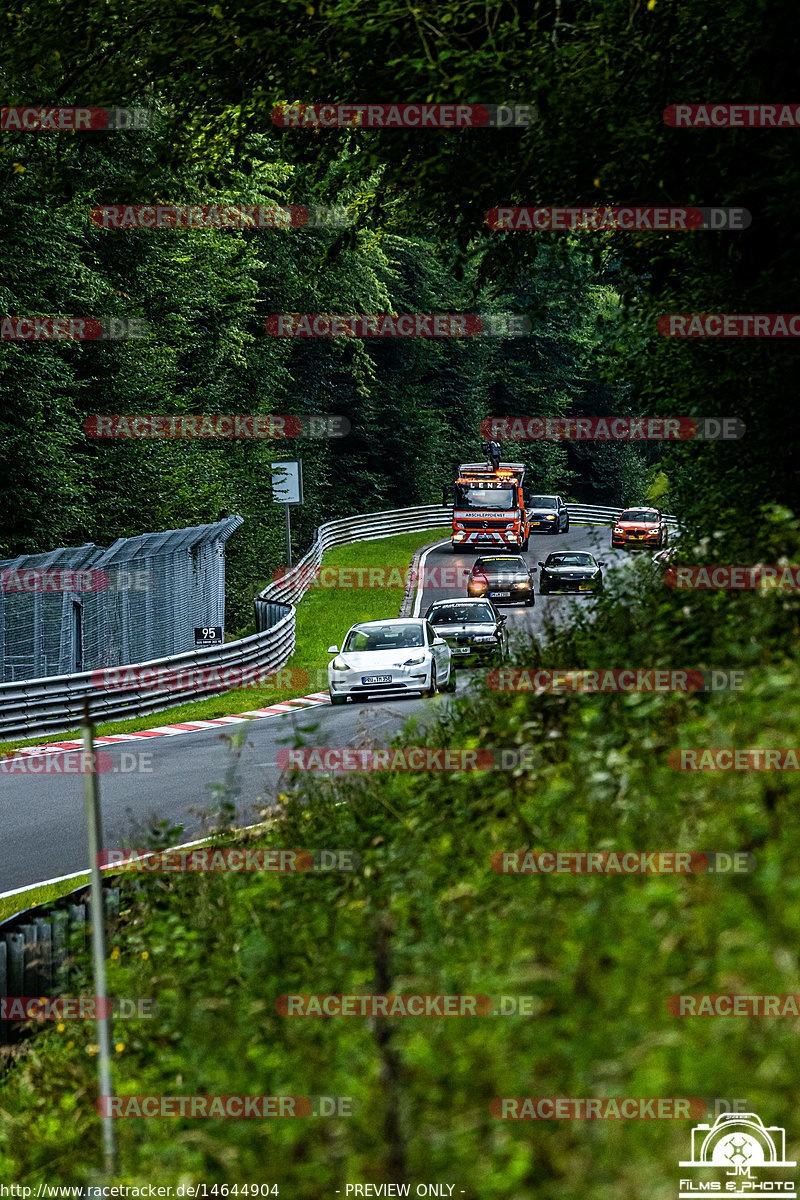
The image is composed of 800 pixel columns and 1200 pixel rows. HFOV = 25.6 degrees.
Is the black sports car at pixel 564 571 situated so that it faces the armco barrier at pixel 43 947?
yes

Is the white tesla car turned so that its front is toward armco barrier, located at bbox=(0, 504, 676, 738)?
no

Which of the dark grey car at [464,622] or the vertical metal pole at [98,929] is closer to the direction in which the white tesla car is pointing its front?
the vertical metal pole

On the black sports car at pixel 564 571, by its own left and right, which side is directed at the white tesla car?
front

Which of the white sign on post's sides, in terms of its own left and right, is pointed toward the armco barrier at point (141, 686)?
front

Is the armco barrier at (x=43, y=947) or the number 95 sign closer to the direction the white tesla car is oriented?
the armco barrier

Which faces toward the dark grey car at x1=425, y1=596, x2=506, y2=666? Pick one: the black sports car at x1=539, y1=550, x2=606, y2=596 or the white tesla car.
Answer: the black sports car

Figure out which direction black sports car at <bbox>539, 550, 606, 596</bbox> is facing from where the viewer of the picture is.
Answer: facing the viewer

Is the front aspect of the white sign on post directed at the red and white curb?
yes

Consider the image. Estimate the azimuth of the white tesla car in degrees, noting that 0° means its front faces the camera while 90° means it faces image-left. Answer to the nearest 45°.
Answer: approximately 45°

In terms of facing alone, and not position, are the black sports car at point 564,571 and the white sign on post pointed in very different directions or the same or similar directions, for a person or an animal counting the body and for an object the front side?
same or similar directions

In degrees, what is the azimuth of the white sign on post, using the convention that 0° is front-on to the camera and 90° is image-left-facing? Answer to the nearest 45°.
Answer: approximately 0°
